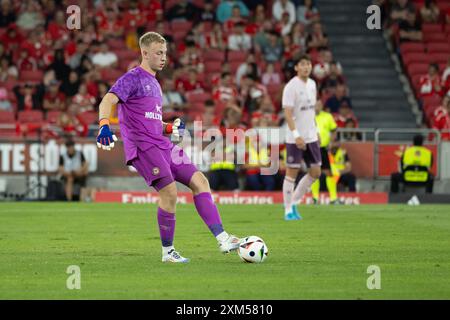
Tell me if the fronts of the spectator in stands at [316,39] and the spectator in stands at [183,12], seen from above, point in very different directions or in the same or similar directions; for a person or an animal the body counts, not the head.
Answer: same or similar directions

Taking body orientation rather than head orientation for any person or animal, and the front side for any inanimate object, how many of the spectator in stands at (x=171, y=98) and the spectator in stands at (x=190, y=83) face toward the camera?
2

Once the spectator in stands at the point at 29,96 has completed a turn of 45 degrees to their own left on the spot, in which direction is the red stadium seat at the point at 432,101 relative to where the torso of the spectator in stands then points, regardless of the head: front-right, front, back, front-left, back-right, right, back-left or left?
front-left

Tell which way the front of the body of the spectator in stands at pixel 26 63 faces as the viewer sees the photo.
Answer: toward the camera

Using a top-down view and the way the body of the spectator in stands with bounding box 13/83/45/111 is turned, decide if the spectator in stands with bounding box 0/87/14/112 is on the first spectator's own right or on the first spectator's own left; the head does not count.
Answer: on the first spectator's own right

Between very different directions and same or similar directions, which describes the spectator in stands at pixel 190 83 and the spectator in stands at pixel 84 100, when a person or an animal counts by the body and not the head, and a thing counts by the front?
same or similar directions

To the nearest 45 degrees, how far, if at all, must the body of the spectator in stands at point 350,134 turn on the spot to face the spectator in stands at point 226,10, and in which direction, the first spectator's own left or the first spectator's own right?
approximately 135° to the first spectator's own right

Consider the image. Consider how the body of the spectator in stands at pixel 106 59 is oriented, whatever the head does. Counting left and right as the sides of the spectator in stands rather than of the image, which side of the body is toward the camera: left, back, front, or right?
front

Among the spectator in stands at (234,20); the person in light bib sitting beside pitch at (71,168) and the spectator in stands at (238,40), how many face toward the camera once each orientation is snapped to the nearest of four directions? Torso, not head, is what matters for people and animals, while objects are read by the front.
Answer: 3

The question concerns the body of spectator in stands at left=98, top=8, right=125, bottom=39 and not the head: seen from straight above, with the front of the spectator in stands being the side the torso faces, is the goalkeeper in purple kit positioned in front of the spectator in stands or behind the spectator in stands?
in front

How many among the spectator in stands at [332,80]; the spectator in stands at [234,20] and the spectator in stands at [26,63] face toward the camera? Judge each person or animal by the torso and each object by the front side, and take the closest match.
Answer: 3

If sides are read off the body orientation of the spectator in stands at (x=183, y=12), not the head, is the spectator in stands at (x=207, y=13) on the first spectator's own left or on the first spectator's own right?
on the first spectator's own left

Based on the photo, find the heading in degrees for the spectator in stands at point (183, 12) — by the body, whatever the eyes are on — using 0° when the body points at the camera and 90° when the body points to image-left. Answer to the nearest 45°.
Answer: approximately 0°

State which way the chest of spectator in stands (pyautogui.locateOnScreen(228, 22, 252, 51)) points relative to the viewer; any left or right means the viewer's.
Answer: facing the viewer
